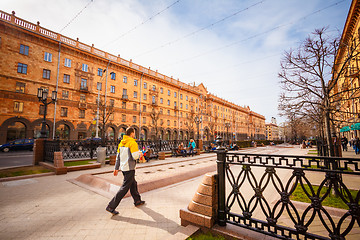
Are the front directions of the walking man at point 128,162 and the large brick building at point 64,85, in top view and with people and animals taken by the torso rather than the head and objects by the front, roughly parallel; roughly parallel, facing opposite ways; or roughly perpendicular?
roughly perpendicular

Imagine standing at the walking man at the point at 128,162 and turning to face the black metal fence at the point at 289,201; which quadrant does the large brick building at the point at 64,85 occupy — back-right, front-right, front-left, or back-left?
back-left

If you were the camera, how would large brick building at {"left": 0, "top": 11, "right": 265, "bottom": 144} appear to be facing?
facing the viewer and to the right of the viewer
